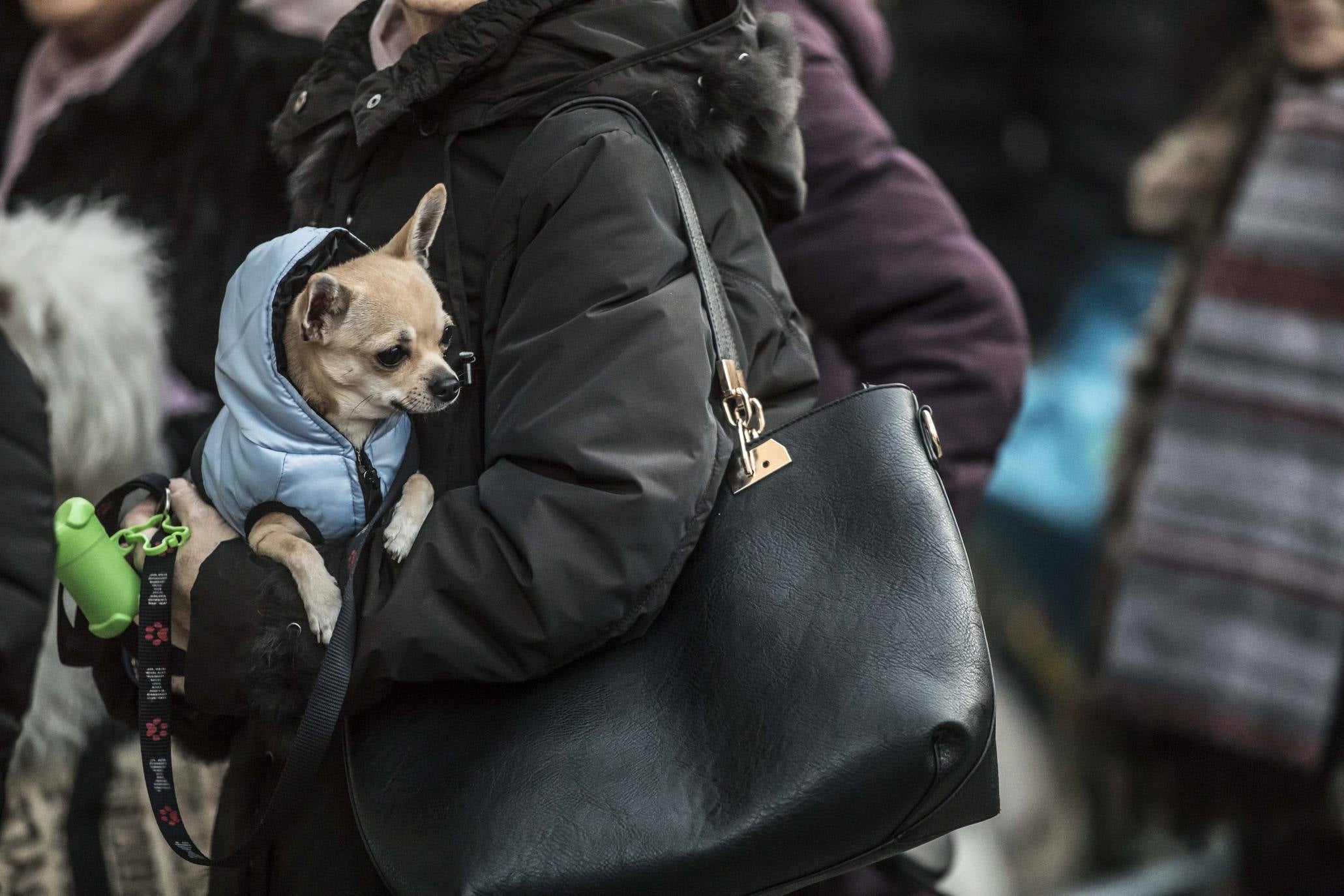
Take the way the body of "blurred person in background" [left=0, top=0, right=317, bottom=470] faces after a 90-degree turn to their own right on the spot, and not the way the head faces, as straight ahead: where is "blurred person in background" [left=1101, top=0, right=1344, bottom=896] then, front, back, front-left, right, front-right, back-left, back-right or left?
back-right

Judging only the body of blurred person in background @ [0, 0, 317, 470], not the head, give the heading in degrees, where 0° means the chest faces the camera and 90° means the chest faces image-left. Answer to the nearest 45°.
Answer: approximately 45°
